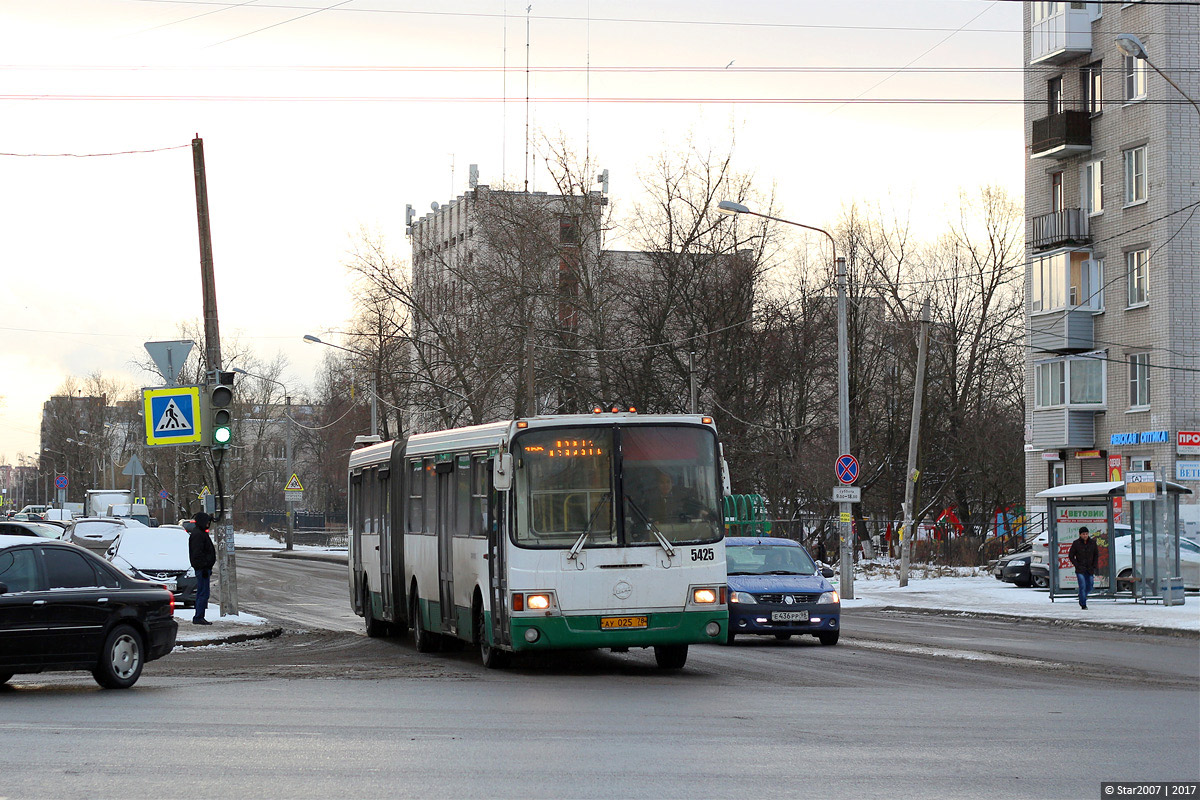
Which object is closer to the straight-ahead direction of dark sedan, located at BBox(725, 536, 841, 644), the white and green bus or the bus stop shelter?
the white and green bus

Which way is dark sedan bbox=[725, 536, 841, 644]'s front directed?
toward the camera

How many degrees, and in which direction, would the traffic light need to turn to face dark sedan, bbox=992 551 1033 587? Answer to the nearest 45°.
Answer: approximately 135° to its left

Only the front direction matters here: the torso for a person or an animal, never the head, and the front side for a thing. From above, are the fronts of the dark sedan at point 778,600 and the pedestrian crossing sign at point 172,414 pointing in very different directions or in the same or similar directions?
same or similar directions

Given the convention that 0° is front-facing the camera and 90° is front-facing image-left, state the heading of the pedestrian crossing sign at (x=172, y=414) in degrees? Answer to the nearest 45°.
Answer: approximately 0°

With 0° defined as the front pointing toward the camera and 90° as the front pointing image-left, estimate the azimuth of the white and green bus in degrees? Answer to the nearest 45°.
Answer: approximately 0°

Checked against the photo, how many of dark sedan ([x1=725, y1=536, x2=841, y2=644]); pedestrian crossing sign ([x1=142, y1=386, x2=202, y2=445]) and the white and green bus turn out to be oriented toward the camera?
3

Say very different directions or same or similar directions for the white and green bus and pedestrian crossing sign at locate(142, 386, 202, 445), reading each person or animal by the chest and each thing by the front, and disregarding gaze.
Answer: same or similar directions

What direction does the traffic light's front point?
toward the camera

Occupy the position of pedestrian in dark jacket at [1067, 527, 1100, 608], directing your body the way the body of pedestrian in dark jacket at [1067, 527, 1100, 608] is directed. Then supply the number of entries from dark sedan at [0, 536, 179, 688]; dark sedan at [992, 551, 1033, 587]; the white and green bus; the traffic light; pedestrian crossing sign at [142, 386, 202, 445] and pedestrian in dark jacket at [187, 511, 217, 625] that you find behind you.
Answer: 1

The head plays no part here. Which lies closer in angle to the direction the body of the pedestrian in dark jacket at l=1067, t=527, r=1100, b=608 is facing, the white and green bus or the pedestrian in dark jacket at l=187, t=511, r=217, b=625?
the white and green bus

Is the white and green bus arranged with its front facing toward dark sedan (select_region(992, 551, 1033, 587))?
no

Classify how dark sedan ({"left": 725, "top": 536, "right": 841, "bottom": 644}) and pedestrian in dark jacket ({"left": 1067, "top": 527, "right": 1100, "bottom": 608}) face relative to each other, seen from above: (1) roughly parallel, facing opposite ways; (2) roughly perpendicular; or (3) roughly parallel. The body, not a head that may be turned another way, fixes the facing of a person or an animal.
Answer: roughly parallel

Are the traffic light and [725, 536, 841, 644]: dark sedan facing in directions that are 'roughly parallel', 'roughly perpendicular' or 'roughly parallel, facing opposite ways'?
roughly parallel

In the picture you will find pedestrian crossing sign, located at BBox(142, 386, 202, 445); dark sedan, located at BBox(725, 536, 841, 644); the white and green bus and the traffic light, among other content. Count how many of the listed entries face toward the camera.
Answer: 4

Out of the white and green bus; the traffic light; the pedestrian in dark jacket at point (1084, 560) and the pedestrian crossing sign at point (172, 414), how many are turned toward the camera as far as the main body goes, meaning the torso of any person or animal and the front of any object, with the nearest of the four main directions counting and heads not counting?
4

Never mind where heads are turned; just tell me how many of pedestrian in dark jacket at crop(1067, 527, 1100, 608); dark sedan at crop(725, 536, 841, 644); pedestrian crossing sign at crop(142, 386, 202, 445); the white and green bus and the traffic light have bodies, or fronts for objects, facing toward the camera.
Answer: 5
